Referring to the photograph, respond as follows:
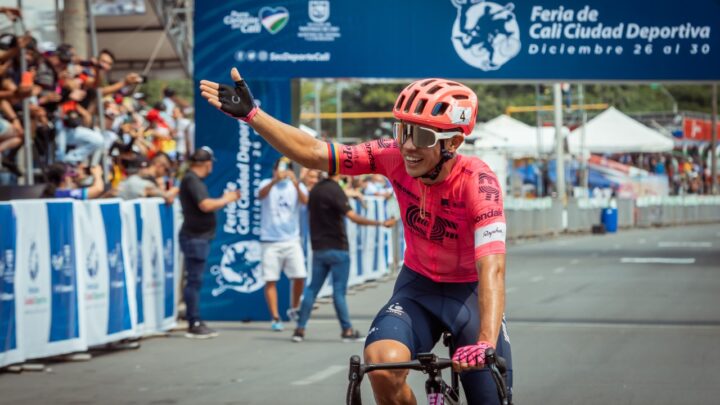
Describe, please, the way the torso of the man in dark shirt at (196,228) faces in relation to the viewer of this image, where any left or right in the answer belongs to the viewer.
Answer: facing to the right of the viewer

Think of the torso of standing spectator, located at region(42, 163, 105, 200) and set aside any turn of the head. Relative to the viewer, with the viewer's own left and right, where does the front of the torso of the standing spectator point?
facing to the right of the viewer

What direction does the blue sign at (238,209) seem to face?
toward the camera

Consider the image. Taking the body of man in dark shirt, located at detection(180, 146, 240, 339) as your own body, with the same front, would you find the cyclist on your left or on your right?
on your right

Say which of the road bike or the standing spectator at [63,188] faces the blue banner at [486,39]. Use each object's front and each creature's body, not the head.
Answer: the standing spectator

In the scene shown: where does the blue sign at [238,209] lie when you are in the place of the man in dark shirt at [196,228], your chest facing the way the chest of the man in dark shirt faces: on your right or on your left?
on your left

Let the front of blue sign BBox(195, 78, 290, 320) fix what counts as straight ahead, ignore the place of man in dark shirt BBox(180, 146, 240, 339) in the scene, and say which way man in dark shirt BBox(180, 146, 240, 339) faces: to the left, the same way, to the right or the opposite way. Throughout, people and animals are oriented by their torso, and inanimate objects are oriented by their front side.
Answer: to the left

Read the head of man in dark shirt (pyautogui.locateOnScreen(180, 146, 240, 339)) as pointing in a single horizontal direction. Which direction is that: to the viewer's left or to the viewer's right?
to the viewer's right
